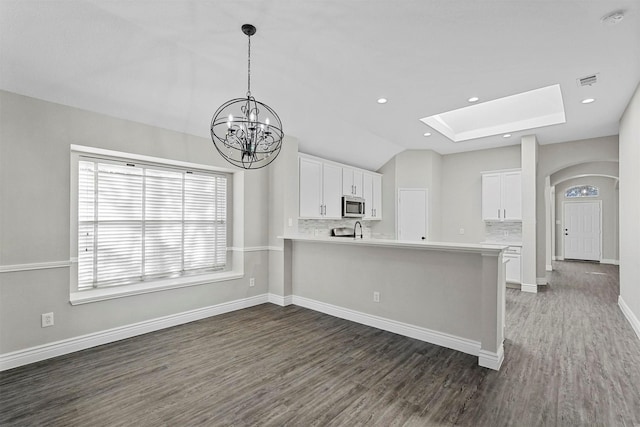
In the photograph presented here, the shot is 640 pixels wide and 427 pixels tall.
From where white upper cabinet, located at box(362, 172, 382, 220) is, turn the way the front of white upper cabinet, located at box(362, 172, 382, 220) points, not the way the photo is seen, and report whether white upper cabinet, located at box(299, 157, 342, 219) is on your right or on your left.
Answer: on your right

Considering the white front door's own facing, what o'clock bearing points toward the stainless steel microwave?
The stainless steel microwave is roughly at 1 o'clock from the white front door.

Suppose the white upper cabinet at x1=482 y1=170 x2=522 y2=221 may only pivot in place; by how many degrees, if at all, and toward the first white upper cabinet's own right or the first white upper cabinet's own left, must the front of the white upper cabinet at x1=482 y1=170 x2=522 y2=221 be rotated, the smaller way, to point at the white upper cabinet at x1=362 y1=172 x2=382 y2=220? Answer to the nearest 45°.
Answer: approximately 90° to the first white upper cabinet's own right

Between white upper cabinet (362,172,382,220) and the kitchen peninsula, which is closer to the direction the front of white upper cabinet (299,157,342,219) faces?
the kitchen peninsula

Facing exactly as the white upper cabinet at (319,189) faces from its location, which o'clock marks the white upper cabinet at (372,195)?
the white upper cabinet at (372,195) is roughly at 9 o'clock from the white upper cabinet at (319,189).

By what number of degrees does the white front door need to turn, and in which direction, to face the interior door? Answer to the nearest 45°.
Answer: approximately 45° to its right

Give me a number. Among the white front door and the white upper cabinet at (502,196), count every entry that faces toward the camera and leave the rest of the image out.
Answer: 2

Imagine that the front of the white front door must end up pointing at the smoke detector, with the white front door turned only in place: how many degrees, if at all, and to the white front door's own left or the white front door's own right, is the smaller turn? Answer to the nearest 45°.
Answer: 0° — it already faces it

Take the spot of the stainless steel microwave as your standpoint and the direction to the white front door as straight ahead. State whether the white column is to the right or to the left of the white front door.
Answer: right

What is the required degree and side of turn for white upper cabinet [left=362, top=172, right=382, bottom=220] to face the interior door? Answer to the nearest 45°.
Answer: approximately 45° to its left
